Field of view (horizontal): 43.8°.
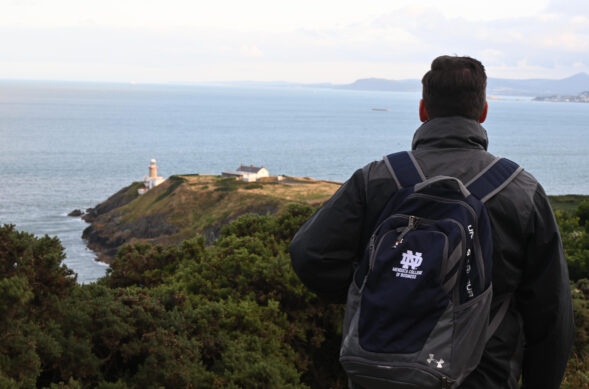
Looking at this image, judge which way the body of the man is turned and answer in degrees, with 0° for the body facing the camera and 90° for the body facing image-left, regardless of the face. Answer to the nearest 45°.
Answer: approximately 180°
